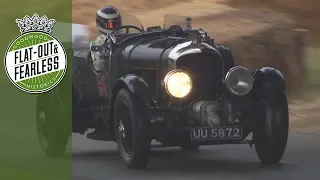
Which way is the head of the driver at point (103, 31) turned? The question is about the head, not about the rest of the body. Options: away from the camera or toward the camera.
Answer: toward the camera

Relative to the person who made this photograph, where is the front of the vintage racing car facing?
facing the viewer and to the right of the viewer
